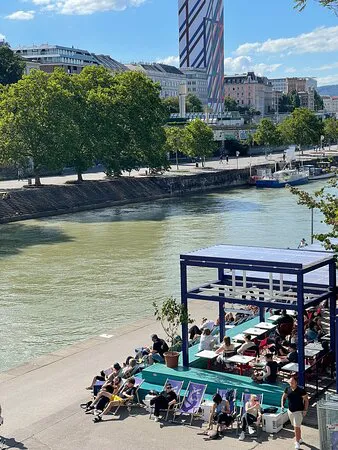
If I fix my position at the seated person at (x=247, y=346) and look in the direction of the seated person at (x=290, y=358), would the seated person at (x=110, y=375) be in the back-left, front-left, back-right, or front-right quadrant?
back-right

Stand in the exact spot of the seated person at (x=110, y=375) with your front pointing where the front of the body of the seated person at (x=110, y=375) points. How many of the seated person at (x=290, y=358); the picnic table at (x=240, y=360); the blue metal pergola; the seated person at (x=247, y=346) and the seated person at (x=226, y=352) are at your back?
5
